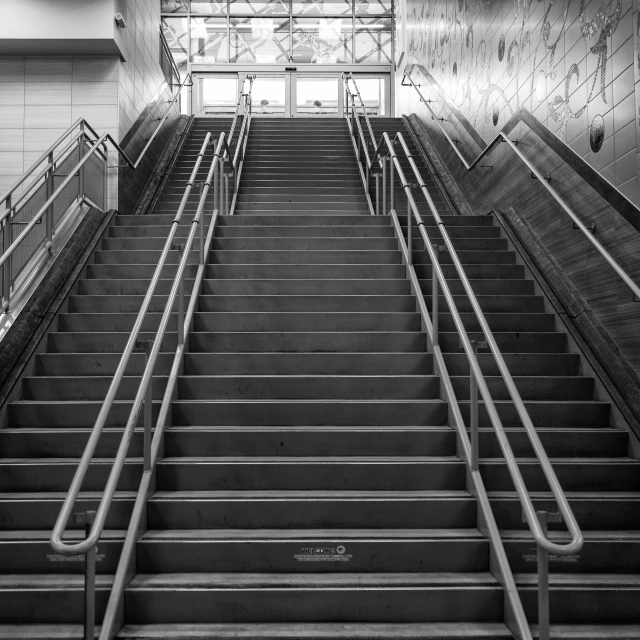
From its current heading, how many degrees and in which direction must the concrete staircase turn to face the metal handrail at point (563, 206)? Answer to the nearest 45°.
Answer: approximately 90° to its left

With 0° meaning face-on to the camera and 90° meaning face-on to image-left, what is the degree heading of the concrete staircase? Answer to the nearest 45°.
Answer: approximately 0°
